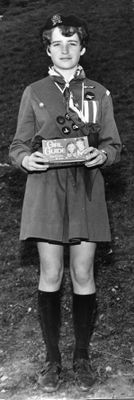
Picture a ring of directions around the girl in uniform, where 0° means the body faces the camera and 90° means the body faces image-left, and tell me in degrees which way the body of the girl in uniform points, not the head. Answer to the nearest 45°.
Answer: approximately 0°
